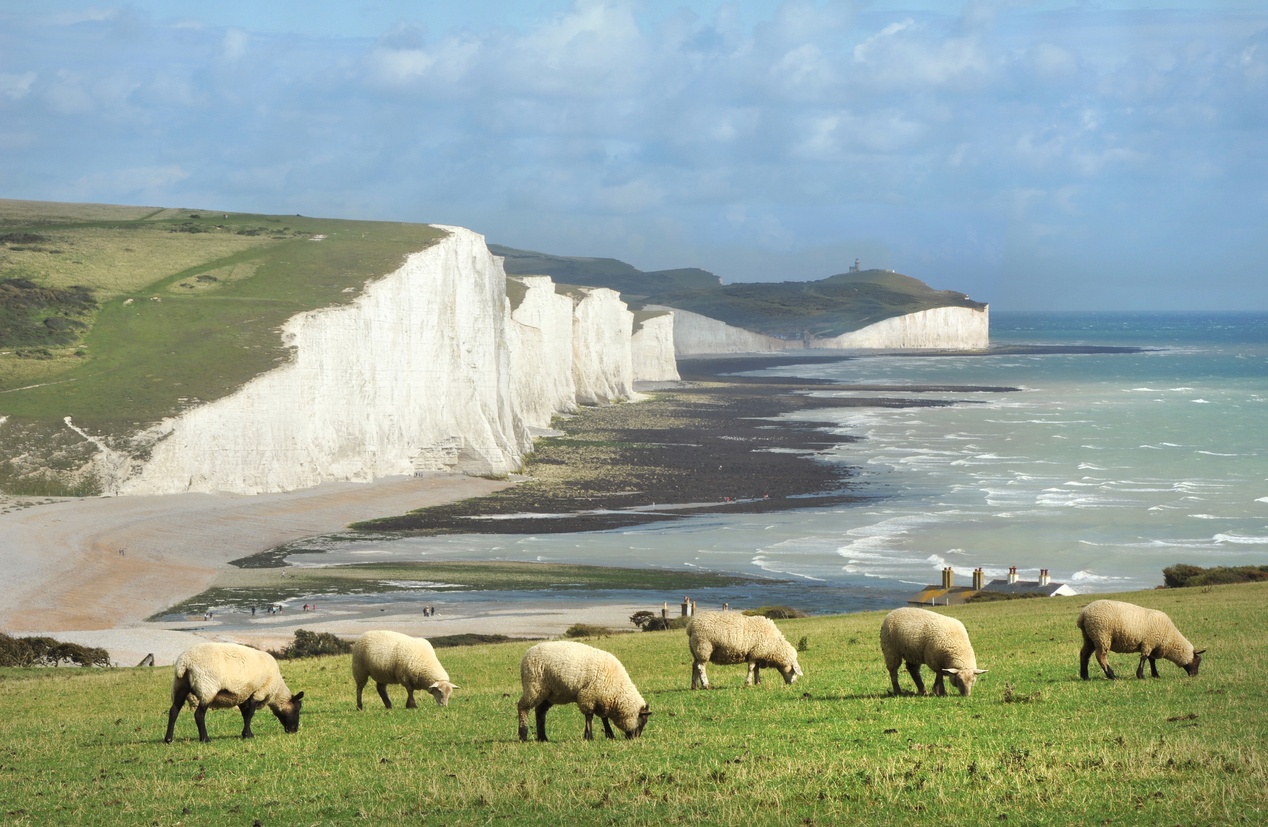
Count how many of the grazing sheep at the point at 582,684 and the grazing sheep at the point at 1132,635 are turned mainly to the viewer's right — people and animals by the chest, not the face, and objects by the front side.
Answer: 2

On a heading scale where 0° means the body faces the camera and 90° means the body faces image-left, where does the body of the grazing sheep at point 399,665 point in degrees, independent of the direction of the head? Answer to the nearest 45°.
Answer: approximately 270°

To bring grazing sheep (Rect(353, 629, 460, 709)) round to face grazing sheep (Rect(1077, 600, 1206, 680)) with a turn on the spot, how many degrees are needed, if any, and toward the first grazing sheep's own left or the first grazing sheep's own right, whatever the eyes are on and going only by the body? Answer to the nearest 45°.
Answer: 0° — it already faces it

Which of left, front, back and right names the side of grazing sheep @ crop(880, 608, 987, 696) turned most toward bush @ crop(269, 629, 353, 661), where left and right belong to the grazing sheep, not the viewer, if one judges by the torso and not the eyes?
back

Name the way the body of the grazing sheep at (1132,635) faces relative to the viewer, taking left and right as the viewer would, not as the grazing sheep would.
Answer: facing to the right of the viewer

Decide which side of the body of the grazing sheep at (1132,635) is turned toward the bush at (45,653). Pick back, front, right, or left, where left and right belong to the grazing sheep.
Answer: back

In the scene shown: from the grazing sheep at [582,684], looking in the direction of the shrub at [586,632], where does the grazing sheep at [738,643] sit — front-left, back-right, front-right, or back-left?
front-right

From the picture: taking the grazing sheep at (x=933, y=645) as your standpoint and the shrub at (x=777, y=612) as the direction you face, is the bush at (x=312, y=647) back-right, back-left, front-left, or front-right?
front-left

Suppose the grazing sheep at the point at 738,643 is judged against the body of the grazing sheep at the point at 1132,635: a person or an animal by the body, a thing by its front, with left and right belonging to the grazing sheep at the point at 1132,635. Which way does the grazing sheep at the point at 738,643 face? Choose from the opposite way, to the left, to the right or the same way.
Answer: the same way

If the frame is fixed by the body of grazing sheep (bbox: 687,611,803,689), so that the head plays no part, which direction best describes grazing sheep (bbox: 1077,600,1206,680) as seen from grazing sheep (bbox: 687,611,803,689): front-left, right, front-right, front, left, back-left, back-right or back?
front

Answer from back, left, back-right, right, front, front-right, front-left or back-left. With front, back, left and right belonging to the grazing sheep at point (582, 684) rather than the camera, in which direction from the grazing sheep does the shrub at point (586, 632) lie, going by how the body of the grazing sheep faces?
left

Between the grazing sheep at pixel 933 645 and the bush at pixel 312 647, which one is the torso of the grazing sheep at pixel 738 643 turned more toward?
the grazing sheep

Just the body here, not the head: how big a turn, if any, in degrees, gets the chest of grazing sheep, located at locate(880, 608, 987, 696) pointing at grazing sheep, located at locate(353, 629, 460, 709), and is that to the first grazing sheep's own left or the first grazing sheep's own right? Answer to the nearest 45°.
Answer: approximately 135° to the first grazing sheep's own right

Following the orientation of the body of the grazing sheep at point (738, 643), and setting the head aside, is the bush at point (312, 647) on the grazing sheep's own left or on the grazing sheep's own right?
on the grazing sheep's own left

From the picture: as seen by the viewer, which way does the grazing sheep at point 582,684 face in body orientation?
to the viewer's right

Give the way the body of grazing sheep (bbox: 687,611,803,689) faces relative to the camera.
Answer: to the viewer's right
